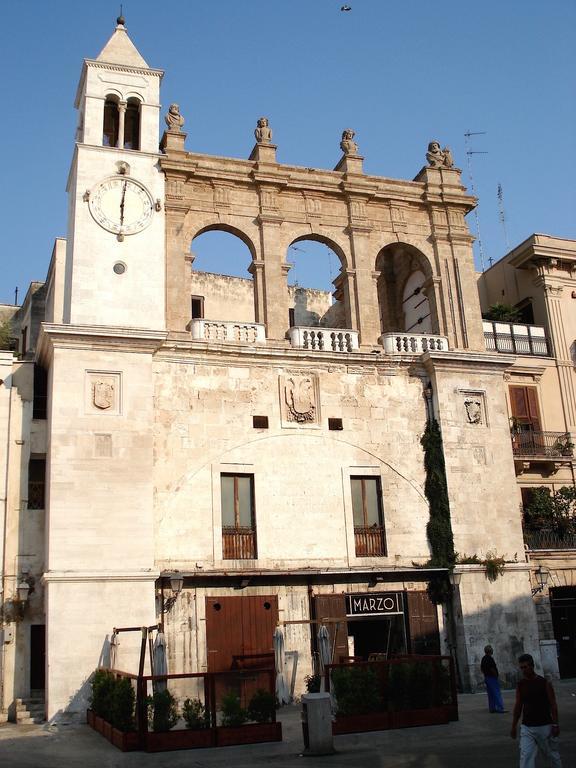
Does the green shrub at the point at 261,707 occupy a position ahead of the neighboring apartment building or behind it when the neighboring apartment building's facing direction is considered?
ahead

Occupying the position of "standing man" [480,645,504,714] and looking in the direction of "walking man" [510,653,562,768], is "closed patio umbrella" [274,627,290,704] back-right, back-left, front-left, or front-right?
back-right

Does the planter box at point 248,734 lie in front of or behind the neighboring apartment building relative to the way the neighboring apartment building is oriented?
in front

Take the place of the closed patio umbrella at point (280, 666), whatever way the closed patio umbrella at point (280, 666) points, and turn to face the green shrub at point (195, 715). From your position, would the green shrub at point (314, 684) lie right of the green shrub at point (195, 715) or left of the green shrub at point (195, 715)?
left

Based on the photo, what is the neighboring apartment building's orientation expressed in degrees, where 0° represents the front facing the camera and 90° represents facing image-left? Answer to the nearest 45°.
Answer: approximately 45°

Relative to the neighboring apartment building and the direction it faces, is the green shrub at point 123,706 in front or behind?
in front

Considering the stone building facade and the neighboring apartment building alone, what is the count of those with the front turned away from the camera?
0

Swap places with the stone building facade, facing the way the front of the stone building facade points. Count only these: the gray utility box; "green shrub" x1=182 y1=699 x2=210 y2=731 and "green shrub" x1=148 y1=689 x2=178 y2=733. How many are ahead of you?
3
